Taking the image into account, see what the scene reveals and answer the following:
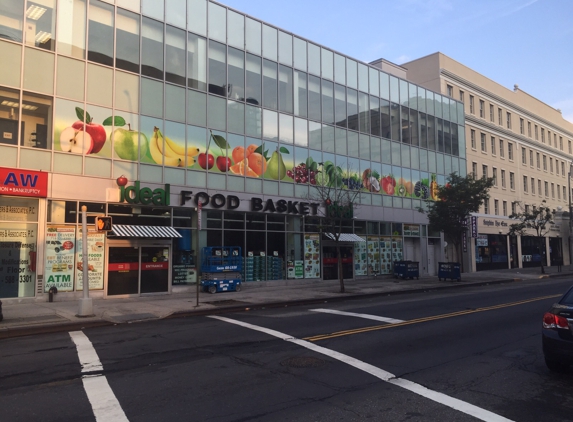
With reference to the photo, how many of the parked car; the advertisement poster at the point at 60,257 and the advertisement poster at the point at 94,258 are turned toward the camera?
2

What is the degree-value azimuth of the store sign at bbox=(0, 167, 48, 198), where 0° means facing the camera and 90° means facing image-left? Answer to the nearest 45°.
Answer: approximately 0°

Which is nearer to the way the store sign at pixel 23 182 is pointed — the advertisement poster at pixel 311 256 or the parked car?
the parked car

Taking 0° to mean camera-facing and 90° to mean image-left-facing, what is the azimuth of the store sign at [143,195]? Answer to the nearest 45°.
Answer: approximately 315°

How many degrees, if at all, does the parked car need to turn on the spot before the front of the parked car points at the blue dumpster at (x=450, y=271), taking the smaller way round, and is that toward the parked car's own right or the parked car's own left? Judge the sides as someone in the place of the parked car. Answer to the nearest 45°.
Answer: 0° — it already faces it

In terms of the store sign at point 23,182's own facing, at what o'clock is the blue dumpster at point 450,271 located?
The blue dumpster is roughly at 9 o'clock from the store sign.

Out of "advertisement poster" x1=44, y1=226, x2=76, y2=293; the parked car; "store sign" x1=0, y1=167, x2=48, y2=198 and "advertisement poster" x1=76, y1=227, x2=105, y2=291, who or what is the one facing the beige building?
the parked car

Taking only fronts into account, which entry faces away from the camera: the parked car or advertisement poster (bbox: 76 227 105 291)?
the parked car

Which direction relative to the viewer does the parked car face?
away from the camera

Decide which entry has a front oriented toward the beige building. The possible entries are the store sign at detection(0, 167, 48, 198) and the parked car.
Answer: the parked car
